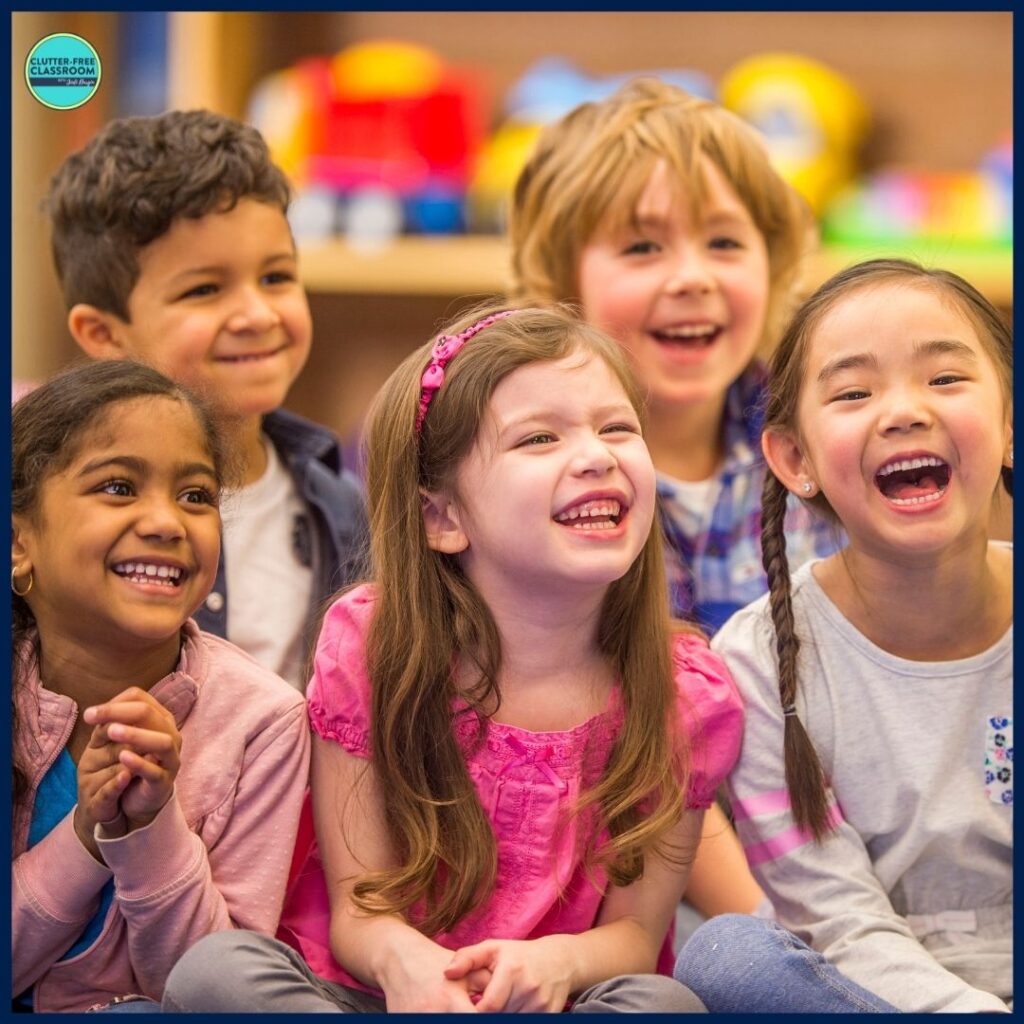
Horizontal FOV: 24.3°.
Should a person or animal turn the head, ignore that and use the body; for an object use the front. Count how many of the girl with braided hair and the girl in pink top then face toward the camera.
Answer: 2

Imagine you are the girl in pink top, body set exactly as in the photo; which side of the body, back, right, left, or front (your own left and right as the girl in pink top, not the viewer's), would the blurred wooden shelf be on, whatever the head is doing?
back

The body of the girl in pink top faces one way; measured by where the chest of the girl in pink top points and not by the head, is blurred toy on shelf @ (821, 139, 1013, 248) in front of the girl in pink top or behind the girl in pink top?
behind

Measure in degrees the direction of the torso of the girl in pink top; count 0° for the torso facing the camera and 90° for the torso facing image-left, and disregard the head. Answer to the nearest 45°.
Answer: approximately 0°

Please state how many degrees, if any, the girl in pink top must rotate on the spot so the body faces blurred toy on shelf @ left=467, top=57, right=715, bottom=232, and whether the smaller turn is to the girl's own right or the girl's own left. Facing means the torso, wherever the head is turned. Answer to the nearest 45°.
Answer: approximately 180°

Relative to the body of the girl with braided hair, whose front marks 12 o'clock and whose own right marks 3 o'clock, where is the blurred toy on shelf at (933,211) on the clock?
The blurred toy on shelf is roughly at 6 o'clock from the girl with braided hair.

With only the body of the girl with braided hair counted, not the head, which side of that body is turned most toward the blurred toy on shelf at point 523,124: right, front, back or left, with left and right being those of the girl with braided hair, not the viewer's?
back
